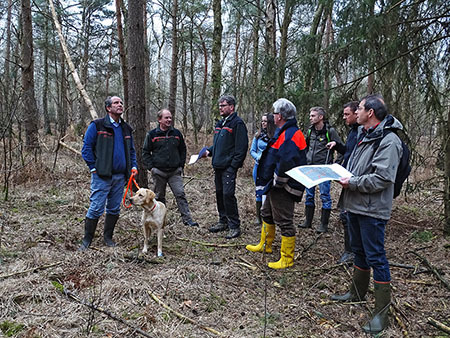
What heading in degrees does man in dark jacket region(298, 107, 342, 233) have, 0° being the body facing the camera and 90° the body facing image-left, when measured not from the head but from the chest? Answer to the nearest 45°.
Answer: approximately 45°

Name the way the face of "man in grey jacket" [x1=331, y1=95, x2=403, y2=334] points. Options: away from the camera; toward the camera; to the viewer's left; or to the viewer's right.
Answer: to the viewer's left

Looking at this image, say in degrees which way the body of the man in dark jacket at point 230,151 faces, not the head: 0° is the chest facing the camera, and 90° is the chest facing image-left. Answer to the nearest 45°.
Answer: approximately 45°

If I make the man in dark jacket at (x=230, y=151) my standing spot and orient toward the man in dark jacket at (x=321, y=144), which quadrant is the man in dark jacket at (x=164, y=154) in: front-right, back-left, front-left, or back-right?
back-left

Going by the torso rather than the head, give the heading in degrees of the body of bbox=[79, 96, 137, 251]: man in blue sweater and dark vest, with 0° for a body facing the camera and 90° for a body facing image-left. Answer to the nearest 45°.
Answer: approximately 315°

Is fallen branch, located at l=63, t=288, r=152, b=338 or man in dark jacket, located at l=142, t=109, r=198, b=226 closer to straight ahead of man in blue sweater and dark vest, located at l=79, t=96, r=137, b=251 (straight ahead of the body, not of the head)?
the fallen branch

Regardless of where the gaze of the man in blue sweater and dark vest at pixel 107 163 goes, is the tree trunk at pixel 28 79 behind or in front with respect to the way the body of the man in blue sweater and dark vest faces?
behind

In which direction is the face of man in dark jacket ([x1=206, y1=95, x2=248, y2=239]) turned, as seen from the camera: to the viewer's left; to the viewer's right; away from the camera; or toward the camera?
to the viewer's left

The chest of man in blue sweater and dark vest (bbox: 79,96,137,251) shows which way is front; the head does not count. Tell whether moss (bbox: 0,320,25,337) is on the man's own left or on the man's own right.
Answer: on the man's own right
